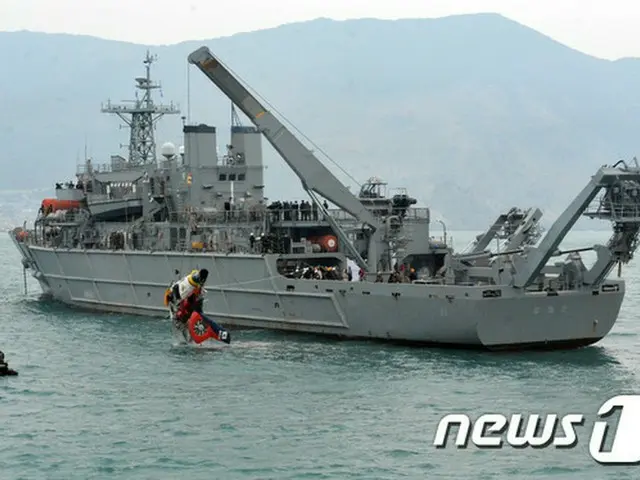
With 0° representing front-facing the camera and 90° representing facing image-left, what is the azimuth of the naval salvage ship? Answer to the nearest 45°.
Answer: approximately 135°
